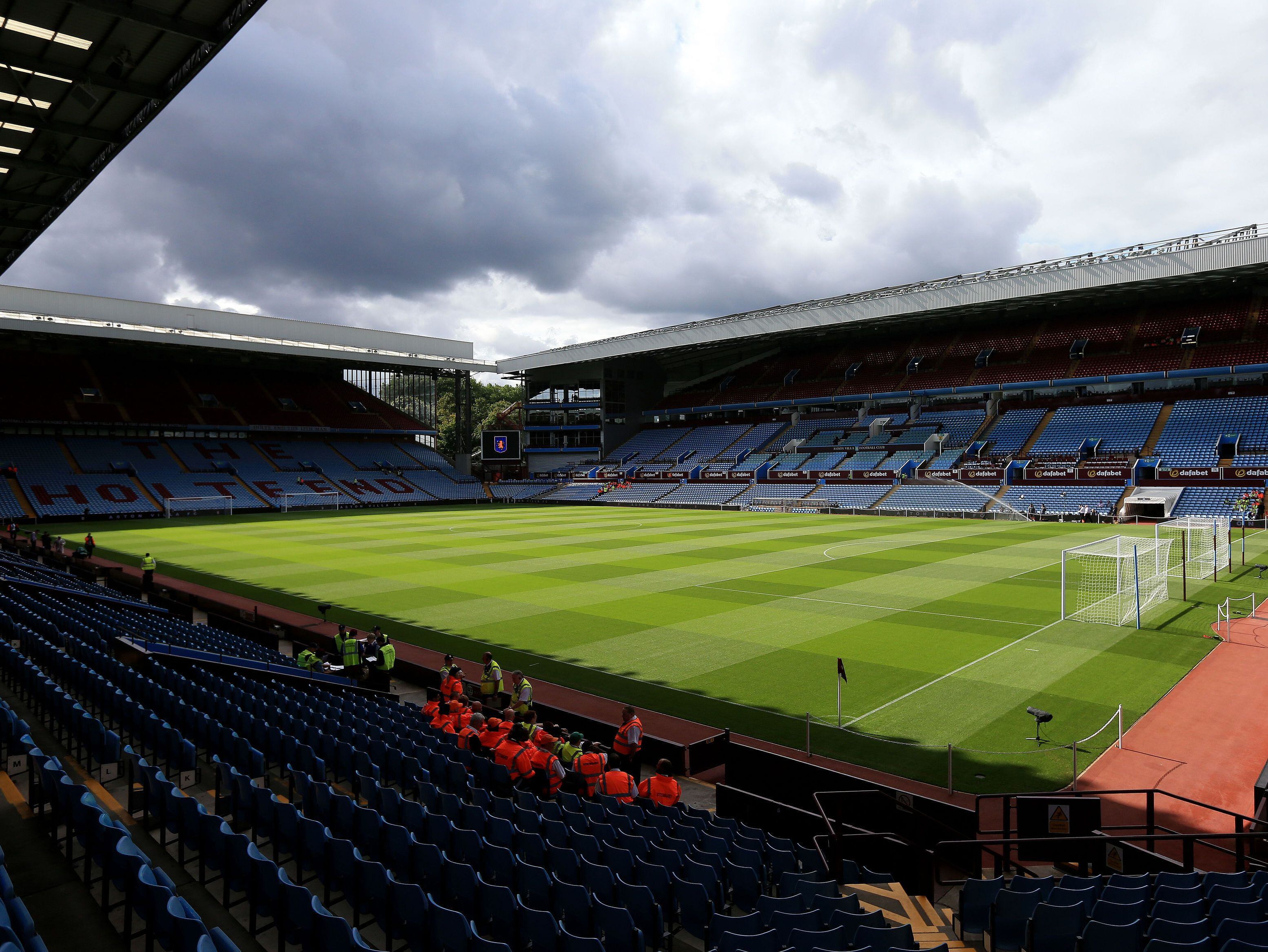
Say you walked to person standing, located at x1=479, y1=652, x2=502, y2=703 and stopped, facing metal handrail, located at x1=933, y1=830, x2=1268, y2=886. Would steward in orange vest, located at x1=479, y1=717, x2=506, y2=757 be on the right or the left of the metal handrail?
right

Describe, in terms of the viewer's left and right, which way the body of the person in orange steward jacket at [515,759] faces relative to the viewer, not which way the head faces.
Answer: facing away from the viewer and to the right of the viewer

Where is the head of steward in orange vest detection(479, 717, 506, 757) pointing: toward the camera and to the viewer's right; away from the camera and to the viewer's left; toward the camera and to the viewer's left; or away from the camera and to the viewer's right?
away from the camera and to the viewer's right

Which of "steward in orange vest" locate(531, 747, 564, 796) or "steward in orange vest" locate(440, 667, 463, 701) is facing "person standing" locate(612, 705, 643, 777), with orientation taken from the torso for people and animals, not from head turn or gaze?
"steward in orange vest" locate(531, 747, 564, 796)

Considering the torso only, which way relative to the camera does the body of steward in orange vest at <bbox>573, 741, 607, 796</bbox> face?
away from the camera

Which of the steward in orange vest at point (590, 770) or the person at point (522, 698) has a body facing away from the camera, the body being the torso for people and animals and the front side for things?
the steward in orange vest

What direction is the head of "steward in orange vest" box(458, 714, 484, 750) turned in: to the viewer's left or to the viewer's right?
to the viewer's right

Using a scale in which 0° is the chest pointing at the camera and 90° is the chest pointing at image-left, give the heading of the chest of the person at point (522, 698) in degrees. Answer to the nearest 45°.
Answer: approximately 45°

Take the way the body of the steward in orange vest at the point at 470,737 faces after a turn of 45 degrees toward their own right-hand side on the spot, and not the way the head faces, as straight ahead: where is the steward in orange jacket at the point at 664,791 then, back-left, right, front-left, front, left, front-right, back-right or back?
front-right

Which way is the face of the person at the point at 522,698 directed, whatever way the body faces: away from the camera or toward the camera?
toward the camera

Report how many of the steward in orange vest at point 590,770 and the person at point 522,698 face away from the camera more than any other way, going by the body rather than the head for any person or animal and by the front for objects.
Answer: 1

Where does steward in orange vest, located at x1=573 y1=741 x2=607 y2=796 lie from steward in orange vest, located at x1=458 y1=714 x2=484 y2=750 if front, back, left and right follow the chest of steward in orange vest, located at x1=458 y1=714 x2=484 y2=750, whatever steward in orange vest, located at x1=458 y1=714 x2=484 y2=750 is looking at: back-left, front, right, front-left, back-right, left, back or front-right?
right

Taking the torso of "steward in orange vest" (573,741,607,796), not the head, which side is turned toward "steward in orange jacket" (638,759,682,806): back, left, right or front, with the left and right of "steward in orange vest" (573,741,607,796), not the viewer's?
right
